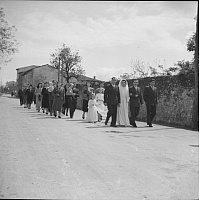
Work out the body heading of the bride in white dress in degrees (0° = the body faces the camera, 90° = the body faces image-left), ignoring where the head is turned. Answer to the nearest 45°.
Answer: approximately 0°

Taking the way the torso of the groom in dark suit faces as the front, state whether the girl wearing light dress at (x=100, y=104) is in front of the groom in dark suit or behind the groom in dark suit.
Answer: behind

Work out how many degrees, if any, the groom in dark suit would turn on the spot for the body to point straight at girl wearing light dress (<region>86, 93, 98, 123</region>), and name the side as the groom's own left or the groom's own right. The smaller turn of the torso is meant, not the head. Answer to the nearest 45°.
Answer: approximately 180°

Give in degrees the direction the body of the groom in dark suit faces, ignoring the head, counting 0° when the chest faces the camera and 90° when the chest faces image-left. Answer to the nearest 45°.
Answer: approximately 315°

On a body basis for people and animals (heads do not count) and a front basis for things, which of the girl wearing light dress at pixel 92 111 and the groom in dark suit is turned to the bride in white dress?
the girl wearing light dress
